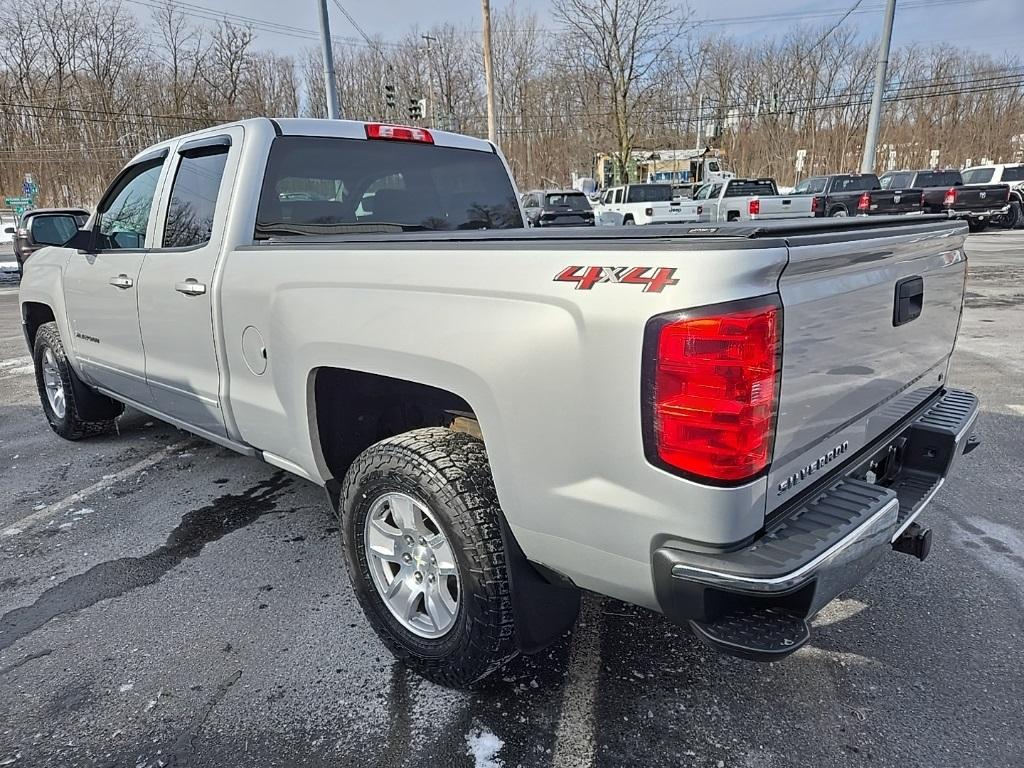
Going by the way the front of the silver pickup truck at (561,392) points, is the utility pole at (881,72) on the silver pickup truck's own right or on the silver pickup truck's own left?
on the silver pickup truck's own right

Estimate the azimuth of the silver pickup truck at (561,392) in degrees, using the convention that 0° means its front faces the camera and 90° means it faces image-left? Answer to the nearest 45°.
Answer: approximately 135°

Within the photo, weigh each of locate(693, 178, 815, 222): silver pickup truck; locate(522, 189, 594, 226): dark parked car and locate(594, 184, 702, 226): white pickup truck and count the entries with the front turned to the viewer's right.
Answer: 0

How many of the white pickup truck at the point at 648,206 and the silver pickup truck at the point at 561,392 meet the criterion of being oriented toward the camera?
0

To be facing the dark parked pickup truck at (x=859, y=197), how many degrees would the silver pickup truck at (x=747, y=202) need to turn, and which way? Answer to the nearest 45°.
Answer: approximately 90° to its right

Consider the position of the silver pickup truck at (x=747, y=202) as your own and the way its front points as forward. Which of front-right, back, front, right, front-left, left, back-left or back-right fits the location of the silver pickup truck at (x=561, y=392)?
back-left

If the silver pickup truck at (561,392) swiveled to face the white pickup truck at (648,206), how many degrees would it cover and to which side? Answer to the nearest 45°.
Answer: approximately 45° to its right

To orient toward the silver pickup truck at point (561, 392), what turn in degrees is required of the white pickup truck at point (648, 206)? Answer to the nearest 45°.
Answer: approximately 135° to its left

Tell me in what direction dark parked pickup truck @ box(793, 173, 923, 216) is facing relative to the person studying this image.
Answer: facing away from the viewer and to the left of the viewer

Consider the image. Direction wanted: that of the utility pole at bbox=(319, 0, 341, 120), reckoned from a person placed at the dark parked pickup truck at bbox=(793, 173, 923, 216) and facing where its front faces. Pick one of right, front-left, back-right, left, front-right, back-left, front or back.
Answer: left

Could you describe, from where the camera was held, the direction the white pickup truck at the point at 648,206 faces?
facing away from the viewer and to the left of the viewer

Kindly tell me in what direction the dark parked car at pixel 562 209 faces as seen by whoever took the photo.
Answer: facing away from the viewer and to the left of the viewer
